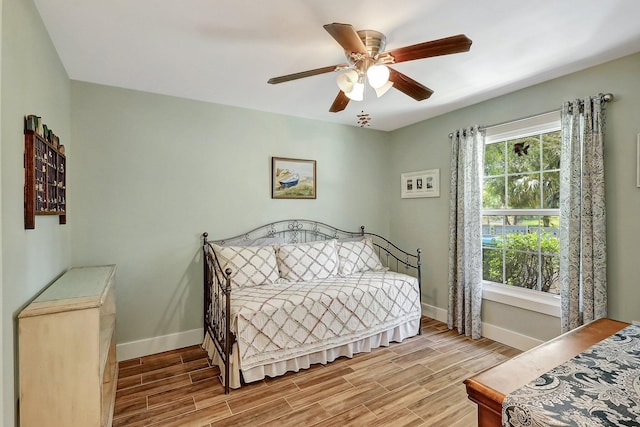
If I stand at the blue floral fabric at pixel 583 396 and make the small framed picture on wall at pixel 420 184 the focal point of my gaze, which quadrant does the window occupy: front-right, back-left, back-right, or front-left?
front-right

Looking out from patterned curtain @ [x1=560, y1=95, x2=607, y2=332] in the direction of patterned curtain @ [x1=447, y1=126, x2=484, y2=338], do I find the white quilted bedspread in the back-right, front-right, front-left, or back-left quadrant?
front-left

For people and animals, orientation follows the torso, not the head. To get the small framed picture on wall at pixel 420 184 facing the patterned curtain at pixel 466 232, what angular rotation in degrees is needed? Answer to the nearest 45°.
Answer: approximately 90° to its left

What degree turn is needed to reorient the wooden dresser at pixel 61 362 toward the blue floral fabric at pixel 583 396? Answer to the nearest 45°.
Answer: approximately 45° to its right

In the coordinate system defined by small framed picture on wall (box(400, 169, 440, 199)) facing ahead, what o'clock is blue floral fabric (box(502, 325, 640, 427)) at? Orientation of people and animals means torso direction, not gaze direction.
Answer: The blue floral fabric is roughly at 10 o'clock from the small framed picture on wall.

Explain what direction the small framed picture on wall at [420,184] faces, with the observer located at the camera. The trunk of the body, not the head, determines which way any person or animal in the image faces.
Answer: facing the viewer and to the left of the viewer

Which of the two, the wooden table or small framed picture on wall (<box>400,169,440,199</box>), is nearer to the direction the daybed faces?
the wooden table

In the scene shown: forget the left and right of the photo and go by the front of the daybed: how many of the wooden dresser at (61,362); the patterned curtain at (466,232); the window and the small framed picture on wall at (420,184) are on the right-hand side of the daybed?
1

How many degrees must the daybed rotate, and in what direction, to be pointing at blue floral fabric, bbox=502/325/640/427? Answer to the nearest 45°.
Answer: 0° — it already faces it

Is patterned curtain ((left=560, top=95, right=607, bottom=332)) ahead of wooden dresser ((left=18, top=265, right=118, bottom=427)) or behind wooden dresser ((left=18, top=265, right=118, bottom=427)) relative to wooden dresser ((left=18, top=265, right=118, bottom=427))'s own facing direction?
ahead

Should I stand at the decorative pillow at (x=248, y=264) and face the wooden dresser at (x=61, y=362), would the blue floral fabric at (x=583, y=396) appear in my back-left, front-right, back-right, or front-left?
front-left

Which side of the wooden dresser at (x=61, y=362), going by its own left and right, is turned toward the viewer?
right

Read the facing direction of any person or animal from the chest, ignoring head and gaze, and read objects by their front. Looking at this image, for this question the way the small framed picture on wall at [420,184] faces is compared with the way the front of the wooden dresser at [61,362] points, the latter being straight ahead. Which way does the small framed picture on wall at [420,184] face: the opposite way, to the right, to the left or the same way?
the opposite way

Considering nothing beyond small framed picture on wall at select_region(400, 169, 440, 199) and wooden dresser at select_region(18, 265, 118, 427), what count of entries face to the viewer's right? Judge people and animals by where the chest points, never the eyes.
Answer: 1

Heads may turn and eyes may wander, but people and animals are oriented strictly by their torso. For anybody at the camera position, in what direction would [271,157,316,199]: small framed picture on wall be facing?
facing the viewer and to the right of the viewer
